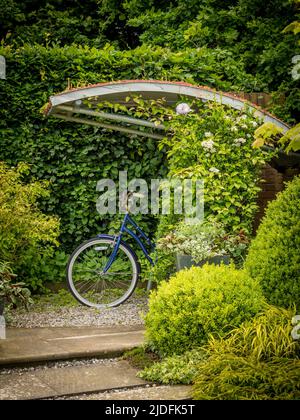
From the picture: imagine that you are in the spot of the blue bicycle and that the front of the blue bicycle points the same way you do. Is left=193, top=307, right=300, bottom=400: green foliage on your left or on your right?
on your left

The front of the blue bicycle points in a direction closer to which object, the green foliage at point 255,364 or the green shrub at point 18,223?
the green shrub

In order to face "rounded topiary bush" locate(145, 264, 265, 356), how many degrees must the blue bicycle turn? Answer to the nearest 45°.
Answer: approximately 90° to its left

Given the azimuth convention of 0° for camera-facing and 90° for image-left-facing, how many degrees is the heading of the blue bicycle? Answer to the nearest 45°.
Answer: approximately 90°

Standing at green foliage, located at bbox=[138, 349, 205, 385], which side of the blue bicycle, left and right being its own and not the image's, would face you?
left

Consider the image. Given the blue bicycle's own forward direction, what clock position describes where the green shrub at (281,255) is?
The green shrub is roughly at 8 o'clock from the blue bicycle.

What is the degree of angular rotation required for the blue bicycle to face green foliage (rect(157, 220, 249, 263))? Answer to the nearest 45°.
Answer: approximately 135° to its left

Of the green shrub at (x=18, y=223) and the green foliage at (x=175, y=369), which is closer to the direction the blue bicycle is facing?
the green shrub
